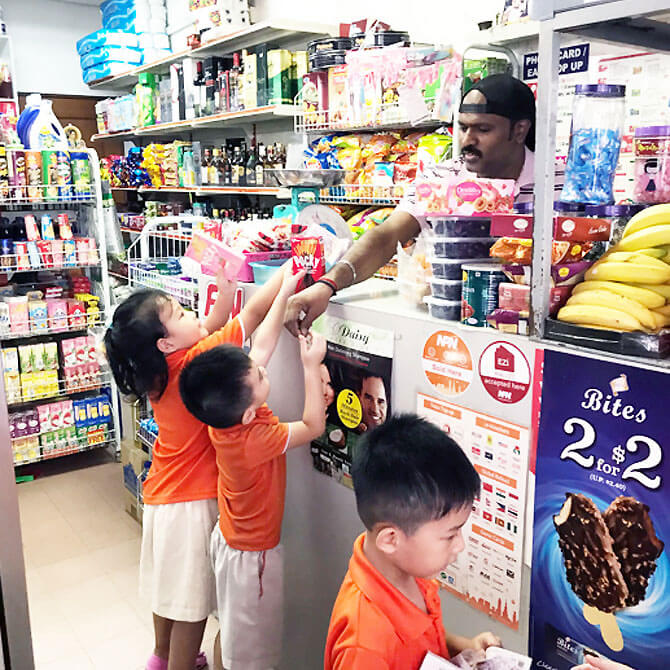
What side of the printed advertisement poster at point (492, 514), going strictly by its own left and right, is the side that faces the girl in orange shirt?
right

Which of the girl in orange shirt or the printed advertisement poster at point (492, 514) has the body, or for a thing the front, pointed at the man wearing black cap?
the girl in orange shirt

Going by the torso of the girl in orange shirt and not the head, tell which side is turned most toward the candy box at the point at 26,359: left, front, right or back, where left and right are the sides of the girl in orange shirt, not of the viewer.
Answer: left

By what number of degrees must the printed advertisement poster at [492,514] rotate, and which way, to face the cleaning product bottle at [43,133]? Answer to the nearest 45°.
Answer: approximately 90° to its right

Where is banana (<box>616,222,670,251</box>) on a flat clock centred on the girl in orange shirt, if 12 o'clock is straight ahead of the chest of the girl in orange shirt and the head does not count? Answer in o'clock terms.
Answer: The banana is roughly at 2 o'clock from the girl in orange shirt.

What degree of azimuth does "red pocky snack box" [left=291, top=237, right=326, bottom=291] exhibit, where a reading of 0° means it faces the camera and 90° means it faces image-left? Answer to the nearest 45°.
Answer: approximately 0°

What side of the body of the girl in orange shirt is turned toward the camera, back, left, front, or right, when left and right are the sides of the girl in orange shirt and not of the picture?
right

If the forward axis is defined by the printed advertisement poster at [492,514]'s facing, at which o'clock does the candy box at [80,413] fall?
The candy box is roughly at 3 o'clock from the printed advertisement poster.

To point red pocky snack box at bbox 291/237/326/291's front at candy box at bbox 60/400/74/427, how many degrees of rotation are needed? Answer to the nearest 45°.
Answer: approximately 135° to its right

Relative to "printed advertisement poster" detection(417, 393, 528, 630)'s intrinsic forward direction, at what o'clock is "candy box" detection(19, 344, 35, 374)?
The candy box is roughly at 3 o'clock from the printed advertisement poster.

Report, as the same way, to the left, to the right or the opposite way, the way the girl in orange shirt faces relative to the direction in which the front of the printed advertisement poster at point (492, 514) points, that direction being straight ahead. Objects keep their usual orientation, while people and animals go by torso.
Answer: the opposite way

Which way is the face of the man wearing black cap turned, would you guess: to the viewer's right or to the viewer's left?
to the viewer's left

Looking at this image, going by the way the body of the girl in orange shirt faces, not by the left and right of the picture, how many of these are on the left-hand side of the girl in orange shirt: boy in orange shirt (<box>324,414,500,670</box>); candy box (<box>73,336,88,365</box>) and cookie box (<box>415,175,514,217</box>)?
1

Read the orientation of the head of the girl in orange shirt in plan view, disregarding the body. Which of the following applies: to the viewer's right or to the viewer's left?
to the viewer's right

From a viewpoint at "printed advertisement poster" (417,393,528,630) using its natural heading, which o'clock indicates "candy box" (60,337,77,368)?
The candy box is roughly at 3 o'clock from the printed advertisement poster.

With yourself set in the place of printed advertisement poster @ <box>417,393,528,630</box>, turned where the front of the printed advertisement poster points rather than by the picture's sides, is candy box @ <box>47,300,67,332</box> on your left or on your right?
on your right
